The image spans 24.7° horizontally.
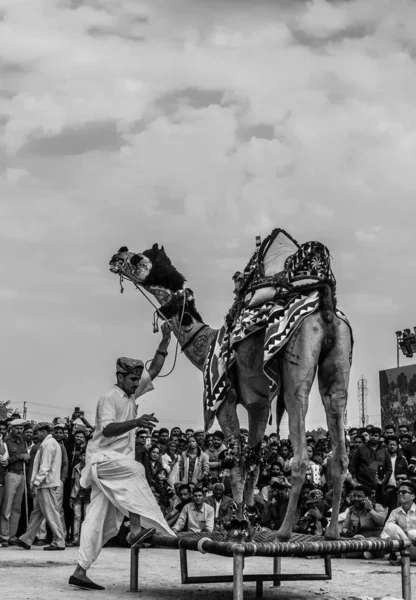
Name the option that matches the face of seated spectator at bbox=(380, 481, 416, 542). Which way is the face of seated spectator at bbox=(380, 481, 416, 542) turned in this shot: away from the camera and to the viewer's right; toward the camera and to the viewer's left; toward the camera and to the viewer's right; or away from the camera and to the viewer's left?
toward the camera and to the viewer's left

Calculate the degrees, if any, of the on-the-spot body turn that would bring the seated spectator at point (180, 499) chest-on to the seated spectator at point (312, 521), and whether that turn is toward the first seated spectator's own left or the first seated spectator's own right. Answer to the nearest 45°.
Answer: approximately 45° to the first seated spectator's own left

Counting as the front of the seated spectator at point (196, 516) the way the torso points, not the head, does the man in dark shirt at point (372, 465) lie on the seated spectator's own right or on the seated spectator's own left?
on the seated spectator's own left

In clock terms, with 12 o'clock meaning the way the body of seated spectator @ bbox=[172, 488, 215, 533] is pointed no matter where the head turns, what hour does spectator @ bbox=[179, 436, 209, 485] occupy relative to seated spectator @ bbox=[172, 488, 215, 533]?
spectator @ bbox=[179, 436, 209, 485] is roughly at 6 o'clock from seated spectator @ bbox=[172, 488, 215, 533].
